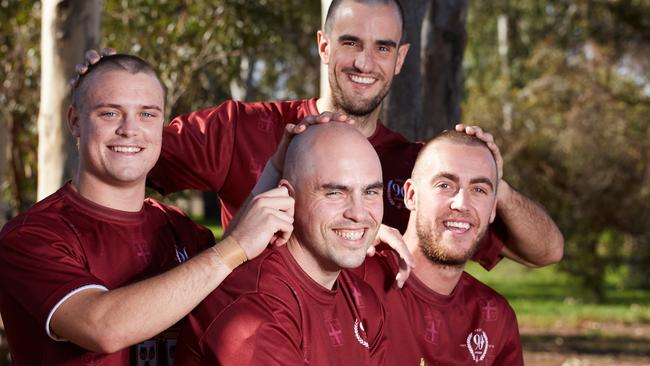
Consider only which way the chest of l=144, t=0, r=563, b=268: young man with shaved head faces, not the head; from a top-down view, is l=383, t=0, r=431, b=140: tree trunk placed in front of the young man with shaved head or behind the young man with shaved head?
behind

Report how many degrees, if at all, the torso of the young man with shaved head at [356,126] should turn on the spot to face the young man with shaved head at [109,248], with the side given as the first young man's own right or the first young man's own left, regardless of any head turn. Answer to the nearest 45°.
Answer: approximately 45° to the first young man's own right

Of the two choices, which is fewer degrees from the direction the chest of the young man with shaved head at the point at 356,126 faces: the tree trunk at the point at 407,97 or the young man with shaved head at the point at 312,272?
the young man with shaved head

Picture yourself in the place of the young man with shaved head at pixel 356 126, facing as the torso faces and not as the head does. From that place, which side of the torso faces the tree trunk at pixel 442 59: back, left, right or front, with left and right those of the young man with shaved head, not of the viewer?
back

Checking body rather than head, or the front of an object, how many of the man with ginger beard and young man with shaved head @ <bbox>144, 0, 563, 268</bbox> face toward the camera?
2

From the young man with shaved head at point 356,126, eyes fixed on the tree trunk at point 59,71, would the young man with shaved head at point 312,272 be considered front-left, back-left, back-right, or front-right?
back-left

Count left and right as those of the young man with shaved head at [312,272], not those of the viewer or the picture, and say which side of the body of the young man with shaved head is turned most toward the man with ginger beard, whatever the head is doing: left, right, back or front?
left

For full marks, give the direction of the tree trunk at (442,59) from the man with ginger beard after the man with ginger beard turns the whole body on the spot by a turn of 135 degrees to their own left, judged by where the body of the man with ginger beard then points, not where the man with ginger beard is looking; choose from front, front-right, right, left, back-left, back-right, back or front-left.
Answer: front-left
